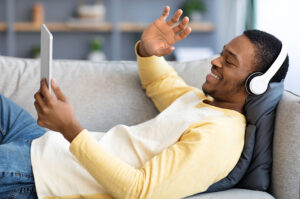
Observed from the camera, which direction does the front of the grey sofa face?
facing the viewer
